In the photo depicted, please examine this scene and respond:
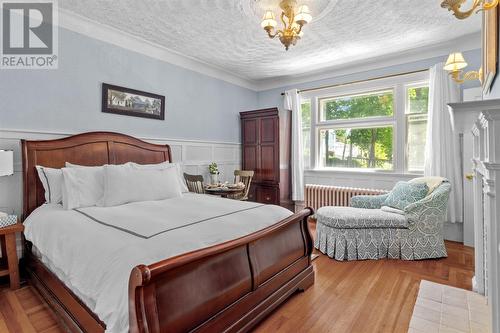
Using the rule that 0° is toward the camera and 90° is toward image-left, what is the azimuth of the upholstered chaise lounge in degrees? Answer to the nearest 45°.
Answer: approximately 90°

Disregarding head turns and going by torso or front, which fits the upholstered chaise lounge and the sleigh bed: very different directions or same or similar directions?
very different directions

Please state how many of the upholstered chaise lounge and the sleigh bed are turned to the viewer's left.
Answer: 1

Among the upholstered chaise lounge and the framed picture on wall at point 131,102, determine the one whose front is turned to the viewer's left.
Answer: the upholstered chaise lounge

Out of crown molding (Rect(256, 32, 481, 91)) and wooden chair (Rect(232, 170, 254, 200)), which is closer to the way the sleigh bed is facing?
the crown molding

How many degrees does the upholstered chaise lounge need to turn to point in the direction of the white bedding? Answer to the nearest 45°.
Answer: approximately 45° to its left

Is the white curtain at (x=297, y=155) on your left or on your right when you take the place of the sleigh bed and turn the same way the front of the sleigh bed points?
on your left

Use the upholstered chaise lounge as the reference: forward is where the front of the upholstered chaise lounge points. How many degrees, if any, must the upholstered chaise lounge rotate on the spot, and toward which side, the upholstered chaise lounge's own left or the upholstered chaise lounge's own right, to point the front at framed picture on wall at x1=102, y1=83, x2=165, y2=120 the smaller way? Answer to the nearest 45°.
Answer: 0° — it already faces it

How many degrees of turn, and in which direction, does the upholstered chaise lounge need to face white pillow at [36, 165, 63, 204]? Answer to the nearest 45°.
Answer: approximately 45° to its left

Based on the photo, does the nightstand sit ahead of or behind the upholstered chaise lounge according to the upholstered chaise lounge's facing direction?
ahead

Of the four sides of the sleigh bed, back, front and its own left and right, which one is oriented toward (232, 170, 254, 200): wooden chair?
left
